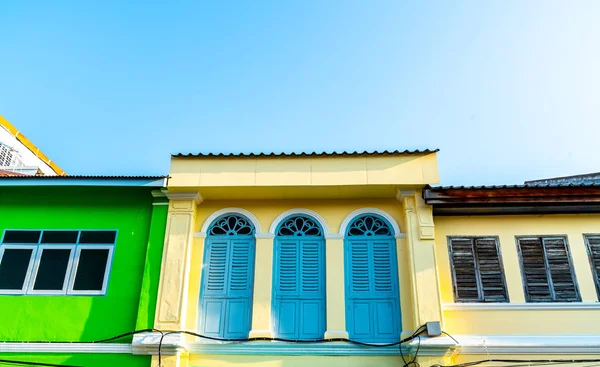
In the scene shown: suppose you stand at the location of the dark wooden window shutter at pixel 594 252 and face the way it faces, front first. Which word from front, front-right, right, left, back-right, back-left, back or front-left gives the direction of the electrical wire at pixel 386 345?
front-right

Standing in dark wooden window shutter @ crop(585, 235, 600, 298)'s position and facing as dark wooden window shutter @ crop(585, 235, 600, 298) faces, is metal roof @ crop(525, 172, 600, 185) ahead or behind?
behind

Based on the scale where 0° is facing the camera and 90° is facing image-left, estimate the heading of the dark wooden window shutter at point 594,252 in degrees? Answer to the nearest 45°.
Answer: approximately 0°

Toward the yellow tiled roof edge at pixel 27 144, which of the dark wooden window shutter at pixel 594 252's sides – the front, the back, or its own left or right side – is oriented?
right

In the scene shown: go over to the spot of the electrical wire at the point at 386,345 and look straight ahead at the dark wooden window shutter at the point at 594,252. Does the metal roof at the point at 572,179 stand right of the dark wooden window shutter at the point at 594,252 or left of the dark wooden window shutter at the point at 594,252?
left
